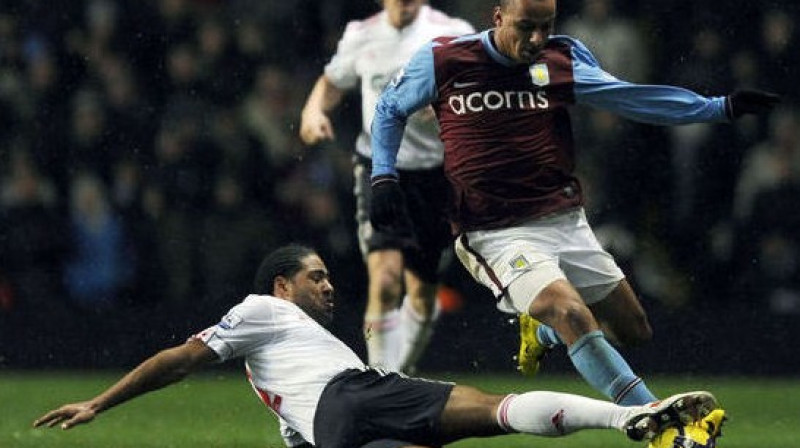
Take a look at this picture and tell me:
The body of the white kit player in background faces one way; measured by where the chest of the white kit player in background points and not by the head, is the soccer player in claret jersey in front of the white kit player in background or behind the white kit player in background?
in front

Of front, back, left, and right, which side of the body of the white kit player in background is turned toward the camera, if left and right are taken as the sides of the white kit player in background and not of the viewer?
front
